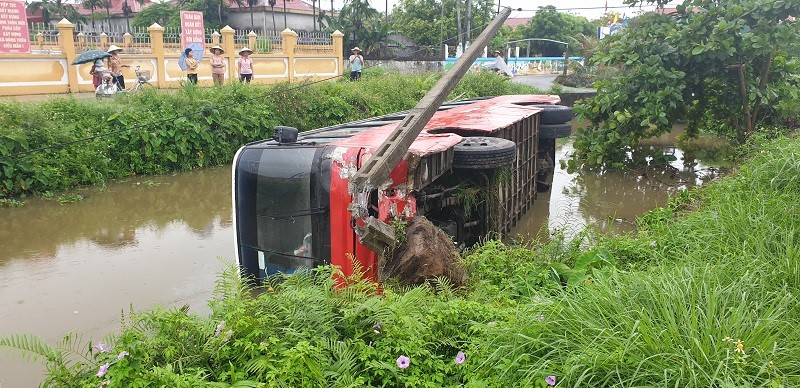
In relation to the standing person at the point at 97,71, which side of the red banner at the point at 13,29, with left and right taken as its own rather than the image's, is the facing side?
left

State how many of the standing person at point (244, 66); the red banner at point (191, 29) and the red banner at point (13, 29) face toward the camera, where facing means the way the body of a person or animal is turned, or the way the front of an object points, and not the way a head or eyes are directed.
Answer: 3

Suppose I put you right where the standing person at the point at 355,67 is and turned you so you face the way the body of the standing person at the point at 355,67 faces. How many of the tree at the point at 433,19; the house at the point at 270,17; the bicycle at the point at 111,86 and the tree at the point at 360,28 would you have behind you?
3

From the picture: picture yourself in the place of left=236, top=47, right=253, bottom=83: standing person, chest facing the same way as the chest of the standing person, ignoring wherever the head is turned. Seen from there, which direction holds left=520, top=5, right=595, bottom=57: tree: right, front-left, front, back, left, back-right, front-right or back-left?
back-left

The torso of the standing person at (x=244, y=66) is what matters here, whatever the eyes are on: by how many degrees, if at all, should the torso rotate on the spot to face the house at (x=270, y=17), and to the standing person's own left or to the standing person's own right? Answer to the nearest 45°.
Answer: approximately 180°

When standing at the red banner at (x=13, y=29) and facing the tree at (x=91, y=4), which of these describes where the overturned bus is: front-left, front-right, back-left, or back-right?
back-right

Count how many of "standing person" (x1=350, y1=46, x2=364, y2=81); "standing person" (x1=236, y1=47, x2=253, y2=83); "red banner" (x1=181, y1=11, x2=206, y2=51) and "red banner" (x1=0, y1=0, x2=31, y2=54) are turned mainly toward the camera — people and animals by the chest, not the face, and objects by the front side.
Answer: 4

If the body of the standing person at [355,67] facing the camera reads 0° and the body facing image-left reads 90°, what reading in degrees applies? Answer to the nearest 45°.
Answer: approximately 0°

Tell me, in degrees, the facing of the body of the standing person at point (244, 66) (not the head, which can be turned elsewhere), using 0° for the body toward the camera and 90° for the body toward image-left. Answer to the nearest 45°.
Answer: approximately 0°

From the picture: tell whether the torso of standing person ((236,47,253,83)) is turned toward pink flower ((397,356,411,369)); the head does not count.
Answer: yes

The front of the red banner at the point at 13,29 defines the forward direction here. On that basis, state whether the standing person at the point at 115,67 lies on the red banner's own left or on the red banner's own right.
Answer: on the red banner's own left

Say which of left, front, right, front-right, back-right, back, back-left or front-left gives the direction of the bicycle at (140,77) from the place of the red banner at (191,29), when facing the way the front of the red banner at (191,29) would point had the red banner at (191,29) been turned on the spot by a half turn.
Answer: back-left

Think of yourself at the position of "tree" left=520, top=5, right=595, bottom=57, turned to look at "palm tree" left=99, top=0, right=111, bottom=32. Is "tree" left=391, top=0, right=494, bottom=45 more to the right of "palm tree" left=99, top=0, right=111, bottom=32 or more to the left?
left

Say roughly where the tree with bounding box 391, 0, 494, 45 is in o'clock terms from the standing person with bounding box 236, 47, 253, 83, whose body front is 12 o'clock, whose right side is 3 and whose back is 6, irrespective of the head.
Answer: The tree is roughly at 7 o'clock from the standing person.

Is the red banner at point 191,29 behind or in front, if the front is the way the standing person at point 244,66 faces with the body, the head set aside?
behind
